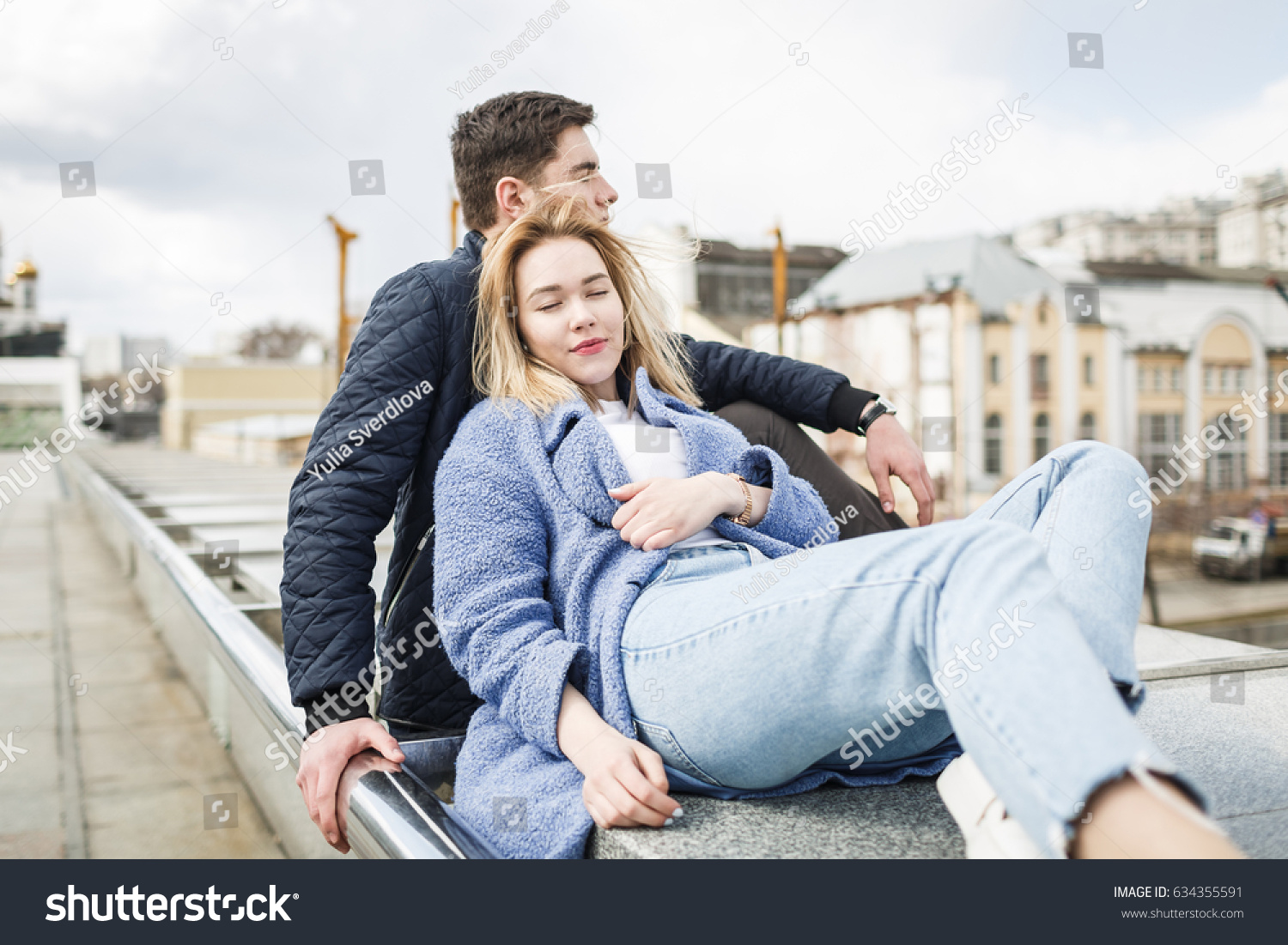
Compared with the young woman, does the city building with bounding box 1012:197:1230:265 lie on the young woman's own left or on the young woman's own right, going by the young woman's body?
on the young woman's own left

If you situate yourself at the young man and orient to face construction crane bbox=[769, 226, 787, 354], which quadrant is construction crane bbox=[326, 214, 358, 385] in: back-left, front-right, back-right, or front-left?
front-left

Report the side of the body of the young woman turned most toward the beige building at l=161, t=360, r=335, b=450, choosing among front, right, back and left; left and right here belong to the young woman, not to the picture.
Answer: back

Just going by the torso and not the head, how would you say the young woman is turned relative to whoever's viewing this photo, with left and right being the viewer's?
facing the viewer and to the right of the viewer

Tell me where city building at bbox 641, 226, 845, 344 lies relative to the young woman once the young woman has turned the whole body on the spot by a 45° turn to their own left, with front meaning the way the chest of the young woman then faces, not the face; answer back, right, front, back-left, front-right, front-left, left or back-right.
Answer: left

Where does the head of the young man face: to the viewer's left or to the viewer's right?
to the viewer's right

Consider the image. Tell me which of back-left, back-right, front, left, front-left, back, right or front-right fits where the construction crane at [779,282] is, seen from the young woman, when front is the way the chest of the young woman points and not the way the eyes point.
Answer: back-left
